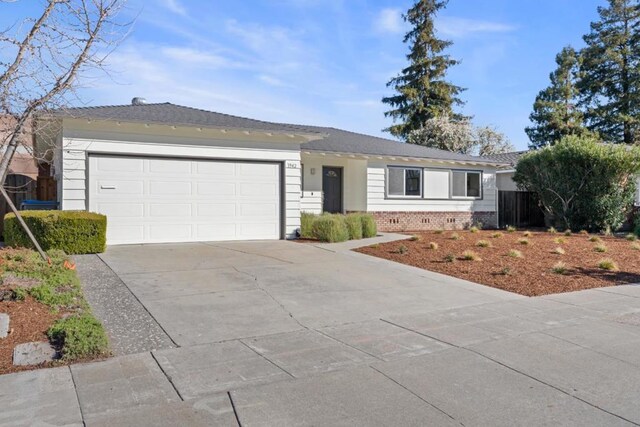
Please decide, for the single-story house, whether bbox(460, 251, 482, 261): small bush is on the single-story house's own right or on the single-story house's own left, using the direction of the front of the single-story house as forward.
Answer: on the single-story house's own left

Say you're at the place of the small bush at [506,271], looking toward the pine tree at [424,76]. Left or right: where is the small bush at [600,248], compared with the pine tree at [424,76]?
right

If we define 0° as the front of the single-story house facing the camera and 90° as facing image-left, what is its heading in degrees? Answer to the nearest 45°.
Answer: approximately 0°

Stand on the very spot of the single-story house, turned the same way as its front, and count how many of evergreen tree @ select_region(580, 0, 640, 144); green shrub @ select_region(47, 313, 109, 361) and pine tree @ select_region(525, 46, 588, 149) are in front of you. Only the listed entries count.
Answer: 1

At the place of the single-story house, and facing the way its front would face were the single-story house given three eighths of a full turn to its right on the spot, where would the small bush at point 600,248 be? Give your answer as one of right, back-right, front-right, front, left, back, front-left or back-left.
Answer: back-right

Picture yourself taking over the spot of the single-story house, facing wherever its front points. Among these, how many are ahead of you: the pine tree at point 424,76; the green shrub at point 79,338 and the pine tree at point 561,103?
1

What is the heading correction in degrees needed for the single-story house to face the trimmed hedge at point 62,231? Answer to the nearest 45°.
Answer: approximately 45° to its right

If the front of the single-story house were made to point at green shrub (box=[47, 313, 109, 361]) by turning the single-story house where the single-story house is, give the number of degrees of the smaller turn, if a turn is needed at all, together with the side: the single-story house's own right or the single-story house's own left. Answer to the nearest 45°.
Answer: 0° — it already faces it

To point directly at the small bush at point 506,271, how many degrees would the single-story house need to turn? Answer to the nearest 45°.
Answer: approximately 45° to its left

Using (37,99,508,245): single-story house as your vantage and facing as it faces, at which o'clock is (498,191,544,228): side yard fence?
The side yard fence is roughly at 8 o'clock from the single-story house.

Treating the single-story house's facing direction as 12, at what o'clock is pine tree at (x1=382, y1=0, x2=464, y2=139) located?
The pine tree is roughly at 7 o'clock from the single-story house.

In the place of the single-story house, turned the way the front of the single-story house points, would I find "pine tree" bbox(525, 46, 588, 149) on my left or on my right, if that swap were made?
on my left
